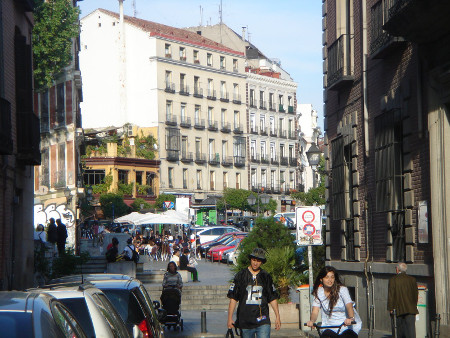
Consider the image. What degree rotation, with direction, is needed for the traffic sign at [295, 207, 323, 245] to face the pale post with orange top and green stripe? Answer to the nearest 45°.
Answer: approximately 45° to its left

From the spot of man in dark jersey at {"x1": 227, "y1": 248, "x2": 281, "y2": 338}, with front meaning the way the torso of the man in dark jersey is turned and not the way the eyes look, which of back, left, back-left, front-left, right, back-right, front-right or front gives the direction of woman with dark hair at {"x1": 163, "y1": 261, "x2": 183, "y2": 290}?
back

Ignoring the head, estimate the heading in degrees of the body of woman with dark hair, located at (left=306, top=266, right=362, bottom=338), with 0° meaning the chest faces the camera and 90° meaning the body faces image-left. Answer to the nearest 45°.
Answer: approximately 0°

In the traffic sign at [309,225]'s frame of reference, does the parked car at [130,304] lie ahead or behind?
ahead

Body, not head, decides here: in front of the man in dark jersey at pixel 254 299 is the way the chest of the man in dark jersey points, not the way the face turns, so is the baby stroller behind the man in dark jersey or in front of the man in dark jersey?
behind

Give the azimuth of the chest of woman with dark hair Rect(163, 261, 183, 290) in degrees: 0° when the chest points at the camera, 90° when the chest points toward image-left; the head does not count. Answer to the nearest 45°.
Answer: approximately 0°

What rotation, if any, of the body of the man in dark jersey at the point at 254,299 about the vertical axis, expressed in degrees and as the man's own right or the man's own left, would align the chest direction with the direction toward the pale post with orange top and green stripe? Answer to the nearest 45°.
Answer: approximately 135° to the man's own left

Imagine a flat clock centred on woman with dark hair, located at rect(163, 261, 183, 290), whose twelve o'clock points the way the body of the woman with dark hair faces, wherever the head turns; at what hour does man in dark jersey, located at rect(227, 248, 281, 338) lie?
The man in dark jersey is roughly at 12 o'clock from the woman with dark hair.

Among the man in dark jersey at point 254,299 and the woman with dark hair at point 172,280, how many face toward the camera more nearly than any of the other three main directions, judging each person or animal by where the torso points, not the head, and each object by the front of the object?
2

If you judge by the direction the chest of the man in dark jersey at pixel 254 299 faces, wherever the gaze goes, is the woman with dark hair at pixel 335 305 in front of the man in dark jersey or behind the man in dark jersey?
in front

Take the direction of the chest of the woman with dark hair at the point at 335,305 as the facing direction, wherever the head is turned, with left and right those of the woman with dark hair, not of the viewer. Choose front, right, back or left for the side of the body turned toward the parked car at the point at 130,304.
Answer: right

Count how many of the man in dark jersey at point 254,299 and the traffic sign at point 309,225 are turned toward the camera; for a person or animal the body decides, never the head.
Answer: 2

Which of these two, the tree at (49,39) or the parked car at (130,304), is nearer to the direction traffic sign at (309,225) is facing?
the parked car
